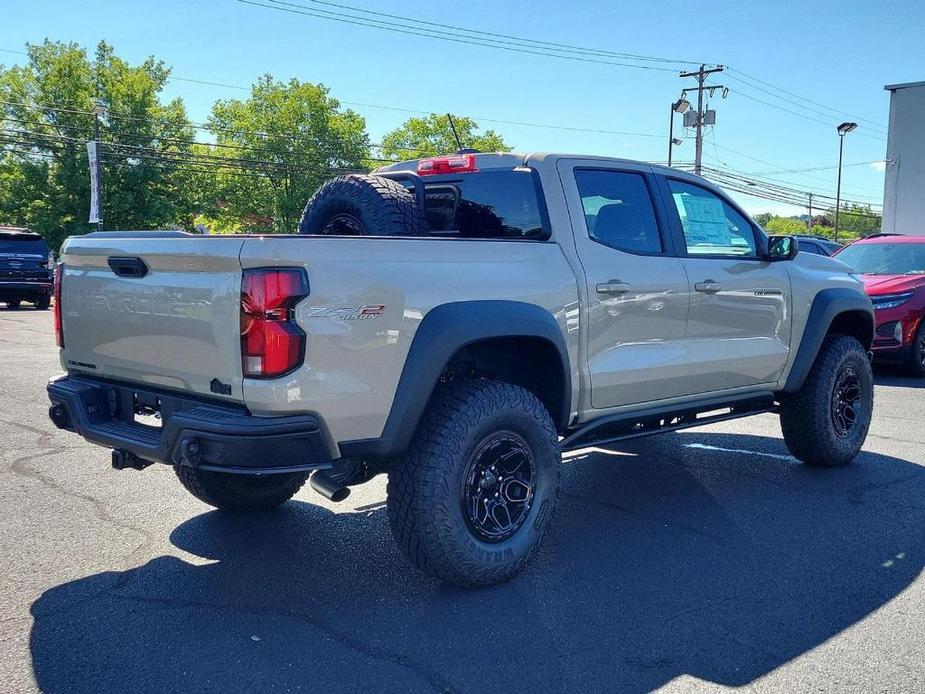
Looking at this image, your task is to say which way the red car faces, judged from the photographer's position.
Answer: facing the viewer and to the left of the viewer

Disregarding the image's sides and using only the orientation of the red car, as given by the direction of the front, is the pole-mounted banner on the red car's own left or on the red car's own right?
on the red car's own right

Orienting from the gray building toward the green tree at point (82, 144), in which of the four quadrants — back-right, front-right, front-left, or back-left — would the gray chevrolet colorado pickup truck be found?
front-left

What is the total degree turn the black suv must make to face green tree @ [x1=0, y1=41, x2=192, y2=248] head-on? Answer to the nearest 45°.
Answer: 0° — it already faces it

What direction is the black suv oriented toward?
away from the camera

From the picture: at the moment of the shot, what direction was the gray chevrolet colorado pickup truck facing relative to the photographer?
facing away from the viewer and to the right of the viewer

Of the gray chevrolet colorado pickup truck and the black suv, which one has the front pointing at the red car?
the gray chevrolet colorado pickup truck

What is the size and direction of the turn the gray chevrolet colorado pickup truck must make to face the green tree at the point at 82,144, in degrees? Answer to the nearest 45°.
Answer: approximately 90° to its left

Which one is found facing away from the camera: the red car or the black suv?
the black suv

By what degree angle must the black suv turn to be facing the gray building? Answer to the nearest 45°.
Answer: approximately 90° to its right

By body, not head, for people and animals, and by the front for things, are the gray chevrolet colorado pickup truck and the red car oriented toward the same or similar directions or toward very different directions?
very different directions

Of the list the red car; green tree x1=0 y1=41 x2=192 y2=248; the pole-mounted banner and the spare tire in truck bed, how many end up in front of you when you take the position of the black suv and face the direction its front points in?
2

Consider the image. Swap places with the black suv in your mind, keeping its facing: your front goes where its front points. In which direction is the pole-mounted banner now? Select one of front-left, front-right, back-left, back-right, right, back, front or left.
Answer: front

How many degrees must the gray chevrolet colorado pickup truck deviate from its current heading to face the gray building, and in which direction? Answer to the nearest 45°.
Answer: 0° — it already faces it
